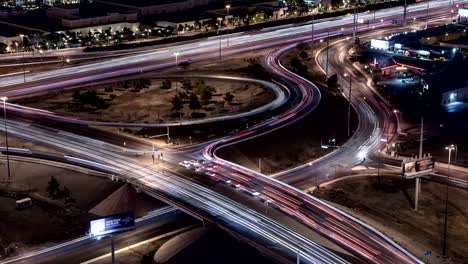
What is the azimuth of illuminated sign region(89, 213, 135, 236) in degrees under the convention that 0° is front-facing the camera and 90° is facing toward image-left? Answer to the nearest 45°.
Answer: approximately 45°
